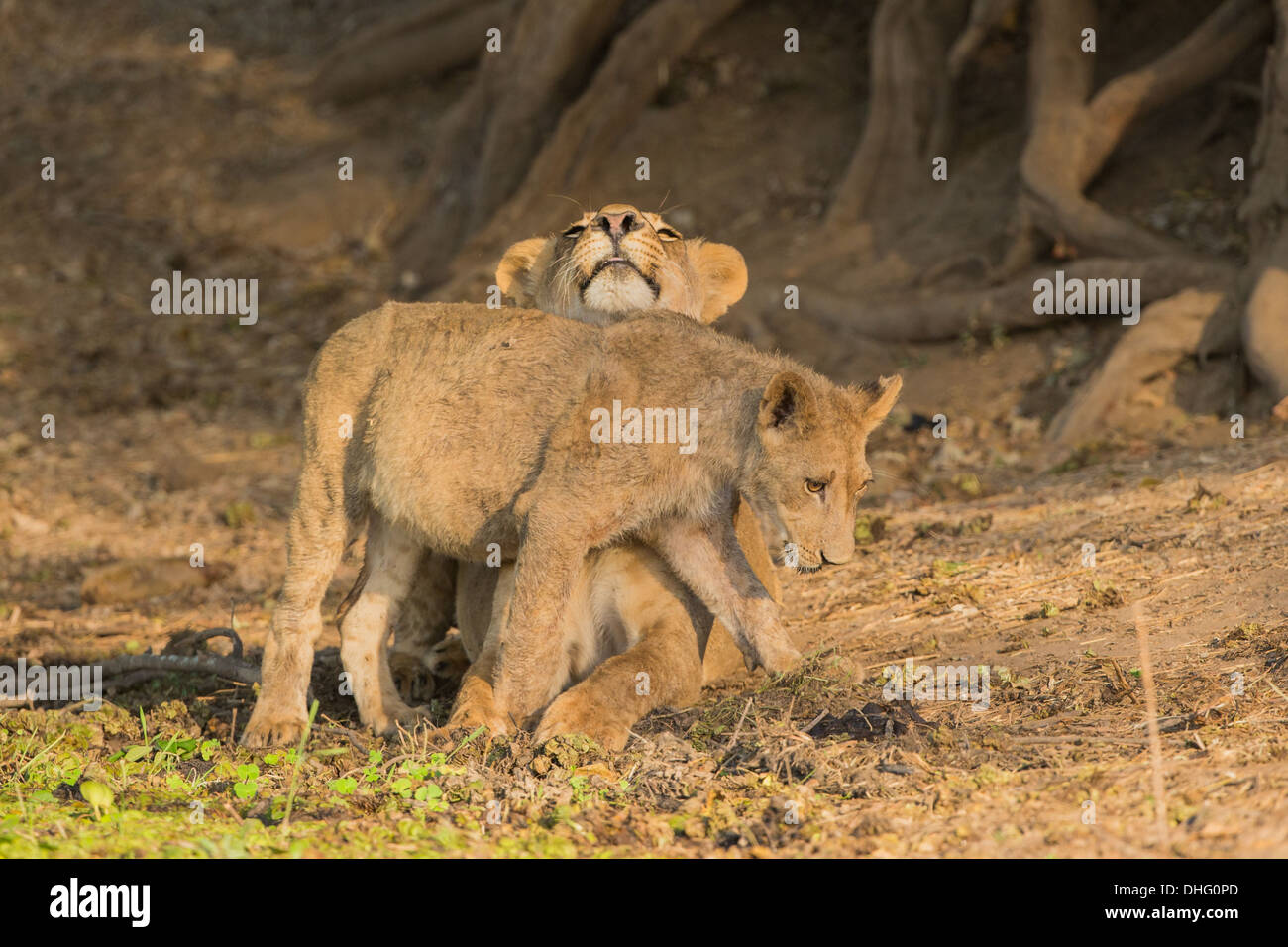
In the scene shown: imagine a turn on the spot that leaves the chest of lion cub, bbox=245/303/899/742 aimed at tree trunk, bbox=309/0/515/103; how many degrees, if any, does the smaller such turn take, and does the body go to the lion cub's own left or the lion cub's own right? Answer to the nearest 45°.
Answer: approximately 90° to the lion cub's own left

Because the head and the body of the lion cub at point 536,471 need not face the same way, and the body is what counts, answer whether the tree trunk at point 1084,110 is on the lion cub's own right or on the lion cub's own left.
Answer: on the lion cub's own left

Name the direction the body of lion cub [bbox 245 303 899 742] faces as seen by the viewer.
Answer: to the viewer's right

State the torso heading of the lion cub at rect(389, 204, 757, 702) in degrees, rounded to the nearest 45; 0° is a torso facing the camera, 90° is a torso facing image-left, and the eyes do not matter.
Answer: approximately 0°

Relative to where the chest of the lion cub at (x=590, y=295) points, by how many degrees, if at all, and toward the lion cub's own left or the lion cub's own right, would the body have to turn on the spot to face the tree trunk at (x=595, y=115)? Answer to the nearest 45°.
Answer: approximately 180°

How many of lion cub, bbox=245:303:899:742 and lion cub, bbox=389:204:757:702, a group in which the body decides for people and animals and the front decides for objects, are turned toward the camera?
1

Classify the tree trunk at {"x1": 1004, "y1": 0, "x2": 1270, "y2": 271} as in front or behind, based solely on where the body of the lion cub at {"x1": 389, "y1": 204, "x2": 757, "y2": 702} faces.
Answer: behind

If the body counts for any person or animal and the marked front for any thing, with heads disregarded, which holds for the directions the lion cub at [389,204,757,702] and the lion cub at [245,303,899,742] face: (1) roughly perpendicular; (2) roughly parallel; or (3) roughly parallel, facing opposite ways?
roughly perpendicular

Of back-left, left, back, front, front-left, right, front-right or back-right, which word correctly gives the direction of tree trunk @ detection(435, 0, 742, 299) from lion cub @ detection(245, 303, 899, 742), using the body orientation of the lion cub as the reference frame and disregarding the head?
left

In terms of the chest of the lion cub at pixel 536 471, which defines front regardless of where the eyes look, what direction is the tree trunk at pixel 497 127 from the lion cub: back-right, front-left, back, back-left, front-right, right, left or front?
left
